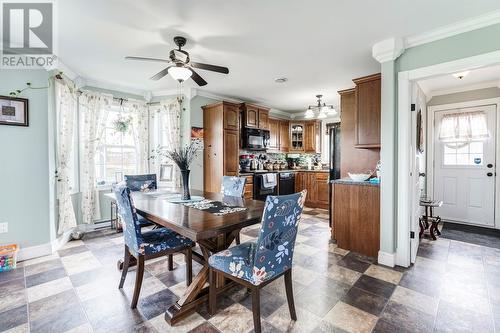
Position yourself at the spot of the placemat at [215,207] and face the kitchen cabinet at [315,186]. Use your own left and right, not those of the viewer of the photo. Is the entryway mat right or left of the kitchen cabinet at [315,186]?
right

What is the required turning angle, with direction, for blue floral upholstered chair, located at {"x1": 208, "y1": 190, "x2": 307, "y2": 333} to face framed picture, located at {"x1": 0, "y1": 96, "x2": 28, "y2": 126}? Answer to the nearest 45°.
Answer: approximately 45° to its left

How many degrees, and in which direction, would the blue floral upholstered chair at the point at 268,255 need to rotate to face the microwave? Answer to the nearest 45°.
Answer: approximately 45° to its right

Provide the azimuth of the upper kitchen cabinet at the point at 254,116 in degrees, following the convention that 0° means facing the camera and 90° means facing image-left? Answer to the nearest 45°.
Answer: approximately 315°

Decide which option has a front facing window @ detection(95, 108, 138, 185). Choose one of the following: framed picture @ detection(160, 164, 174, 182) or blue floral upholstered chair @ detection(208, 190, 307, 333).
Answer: the blue floral upholstered chair

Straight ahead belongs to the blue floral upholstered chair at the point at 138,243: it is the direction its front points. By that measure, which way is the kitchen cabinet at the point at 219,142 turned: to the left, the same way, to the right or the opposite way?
to the right

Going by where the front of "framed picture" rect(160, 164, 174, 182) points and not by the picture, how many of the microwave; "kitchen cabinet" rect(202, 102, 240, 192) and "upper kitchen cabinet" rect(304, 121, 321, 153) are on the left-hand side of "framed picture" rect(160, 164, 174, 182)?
3
